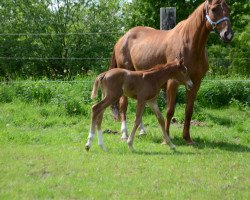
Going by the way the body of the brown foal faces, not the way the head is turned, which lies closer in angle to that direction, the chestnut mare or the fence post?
the chestnut mare

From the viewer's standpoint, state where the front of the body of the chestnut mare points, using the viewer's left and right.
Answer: facing the viewer and to the right of the viewer

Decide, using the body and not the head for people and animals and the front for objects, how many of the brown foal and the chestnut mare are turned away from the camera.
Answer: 0

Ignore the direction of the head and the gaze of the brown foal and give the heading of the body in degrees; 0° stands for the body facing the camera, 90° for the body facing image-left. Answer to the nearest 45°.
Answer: approximately 270°

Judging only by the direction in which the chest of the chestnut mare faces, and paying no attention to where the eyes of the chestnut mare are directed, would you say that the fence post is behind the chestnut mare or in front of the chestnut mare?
behind

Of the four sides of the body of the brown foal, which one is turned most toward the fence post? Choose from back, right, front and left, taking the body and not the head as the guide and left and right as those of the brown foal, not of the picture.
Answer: left

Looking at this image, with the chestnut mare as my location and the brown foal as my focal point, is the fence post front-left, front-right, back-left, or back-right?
back-right

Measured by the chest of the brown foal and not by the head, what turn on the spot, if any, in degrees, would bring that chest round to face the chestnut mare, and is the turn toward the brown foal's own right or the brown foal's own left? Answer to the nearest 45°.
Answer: approximately 45° to the brown foal's own left
